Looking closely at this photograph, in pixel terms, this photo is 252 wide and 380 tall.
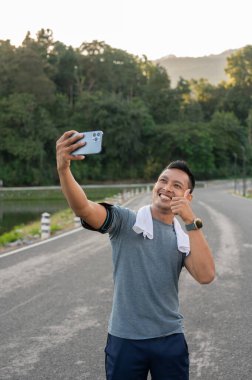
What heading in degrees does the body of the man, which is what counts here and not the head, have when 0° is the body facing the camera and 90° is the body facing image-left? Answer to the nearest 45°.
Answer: approximately 0°

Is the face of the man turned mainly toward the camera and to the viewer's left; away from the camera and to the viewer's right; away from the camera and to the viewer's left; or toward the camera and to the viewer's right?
toward the camera and to the viewer's left
